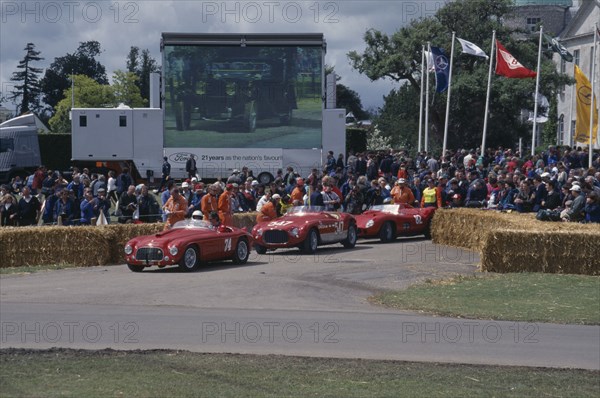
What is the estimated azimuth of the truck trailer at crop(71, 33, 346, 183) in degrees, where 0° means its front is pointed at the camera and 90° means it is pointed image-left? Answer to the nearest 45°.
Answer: approximately 90°

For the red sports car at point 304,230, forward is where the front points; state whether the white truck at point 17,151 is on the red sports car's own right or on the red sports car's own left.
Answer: on the red sports car's own right

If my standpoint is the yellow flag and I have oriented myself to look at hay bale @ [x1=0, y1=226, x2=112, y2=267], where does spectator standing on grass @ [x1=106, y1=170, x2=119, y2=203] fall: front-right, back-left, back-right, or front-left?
front-right

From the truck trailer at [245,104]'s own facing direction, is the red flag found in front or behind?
behind

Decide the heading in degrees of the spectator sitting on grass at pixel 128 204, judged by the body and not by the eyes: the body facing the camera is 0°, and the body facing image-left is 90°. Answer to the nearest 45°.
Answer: approximately 315°

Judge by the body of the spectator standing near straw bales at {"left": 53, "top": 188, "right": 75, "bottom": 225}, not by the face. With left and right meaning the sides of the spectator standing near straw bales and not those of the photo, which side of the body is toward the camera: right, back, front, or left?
front

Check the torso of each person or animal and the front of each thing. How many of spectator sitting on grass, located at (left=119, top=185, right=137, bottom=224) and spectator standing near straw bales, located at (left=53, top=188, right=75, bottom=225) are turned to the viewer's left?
0

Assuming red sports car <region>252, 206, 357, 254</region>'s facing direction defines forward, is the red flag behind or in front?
behind

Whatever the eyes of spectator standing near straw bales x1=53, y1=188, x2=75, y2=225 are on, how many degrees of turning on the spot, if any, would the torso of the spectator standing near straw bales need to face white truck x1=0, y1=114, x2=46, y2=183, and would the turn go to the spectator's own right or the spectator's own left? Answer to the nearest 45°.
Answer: approximately 180°

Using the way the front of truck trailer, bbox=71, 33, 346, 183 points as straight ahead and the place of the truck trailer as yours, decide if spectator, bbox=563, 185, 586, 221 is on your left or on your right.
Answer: on your left

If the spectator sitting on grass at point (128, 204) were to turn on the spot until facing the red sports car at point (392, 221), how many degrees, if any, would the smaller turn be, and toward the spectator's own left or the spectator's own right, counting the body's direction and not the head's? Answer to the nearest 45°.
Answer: approximately 45° to the spectator's own left

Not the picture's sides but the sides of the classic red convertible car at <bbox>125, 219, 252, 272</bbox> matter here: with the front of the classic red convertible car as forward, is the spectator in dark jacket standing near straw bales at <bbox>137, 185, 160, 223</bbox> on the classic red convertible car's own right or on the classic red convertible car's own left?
on the classic red convertible car's own right

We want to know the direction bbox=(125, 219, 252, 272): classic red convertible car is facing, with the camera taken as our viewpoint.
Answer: facing the viewer and to the left of the viewer

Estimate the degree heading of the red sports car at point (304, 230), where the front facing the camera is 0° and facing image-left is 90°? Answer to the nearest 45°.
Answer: approximately 45°

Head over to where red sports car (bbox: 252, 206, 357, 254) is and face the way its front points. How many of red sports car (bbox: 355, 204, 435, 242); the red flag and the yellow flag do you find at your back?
3

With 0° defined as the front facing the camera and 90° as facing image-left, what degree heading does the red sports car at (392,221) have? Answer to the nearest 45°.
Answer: approximately 45°
